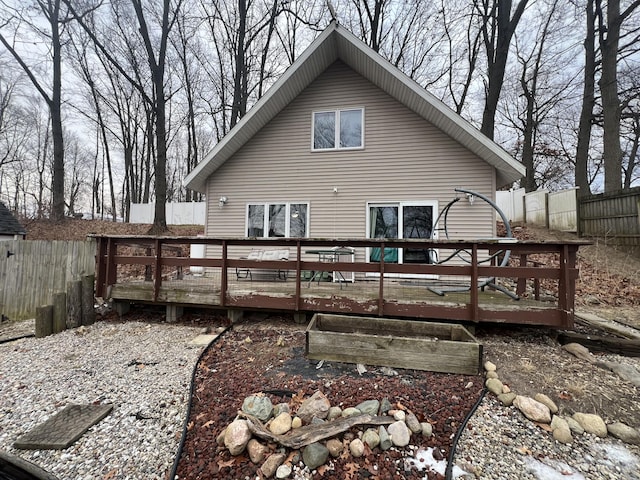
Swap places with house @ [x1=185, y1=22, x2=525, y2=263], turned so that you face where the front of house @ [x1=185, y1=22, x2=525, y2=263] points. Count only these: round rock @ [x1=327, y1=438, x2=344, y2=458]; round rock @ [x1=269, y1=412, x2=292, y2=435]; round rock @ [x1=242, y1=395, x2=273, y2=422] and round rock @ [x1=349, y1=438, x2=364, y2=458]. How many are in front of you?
4

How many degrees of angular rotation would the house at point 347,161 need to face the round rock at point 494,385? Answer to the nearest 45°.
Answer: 0° — it already faces it

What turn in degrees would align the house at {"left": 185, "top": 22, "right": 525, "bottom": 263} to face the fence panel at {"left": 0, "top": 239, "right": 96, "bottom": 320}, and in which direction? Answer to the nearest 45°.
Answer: approximately 90° to its right

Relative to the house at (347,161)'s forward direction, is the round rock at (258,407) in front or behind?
in front

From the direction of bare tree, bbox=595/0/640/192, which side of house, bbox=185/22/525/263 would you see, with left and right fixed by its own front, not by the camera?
left

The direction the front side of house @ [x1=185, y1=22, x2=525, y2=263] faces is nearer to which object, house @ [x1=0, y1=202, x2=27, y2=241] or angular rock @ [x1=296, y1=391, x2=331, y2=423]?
the angular rock

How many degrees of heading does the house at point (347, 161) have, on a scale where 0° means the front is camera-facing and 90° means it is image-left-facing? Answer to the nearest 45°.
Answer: approximately 0°

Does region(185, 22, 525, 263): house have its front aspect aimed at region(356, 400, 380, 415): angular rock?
yes
